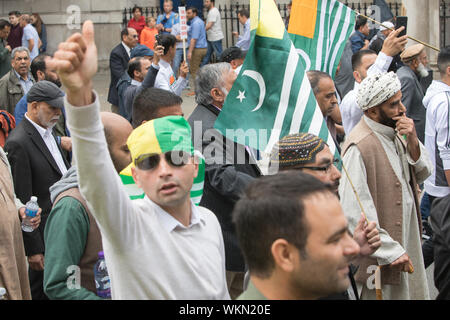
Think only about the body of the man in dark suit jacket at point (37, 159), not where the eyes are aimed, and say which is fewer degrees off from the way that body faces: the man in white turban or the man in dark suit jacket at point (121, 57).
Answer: the man in white turban

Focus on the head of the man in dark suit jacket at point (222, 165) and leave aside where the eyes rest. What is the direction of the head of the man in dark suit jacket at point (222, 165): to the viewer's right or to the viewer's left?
to the viewer's right

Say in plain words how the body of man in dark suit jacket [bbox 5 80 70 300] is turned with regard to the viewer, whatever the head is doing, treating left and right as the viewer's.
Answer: facing the viewer and to the right of the viewer

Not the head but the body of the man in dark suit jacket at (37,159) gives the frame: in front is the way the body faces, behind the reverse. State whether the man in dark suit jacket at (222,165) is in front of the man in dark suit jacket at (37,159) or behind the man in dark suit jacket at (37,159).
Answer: in front

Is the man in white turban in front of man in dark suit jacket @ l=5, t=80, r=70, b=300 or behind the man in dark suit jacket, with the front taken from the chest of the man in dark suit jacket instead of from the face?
in front

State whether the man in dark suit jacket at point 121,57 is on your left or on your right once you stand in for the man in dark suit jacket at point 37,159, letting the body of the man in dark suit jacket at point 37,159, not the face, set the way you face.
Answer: on your left

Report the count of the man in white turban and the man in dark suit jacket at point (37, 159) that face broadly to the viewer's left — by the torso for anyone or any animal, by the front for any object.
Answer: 0

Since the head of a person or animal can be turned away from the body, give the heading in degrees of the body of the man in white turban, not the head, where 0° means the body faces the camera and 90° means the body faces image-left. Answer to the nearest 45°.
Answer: approximately 315°

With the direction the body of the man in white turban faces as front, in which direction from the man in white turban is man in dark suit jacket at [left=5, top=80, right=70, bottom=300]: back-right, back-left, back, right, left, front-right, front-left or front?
back-right
